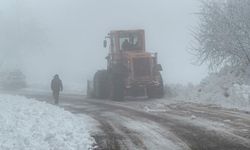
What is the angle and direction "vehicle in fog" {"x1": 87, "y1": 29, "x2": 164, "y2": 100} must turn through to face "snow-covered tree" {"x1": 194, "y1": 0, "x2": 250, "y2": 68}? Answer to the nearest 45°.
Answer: approximately 135° to its right

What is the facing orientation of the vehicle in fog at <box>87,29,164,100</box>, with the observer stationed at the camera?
facing away from the viewer and to the left of the viewer
